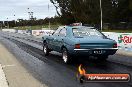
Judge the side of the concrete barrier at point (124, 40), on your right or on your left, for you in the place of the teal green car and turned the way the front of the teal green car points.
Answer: on your right

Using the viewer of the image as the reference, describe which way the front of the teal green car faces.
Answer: facing away from the viewer and to the left of the viewer
